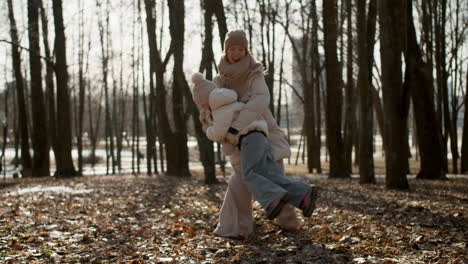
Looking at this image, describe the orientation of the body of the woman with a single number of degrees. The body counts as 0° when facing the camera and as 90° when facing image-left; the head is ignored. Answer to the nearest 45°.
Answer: approximately 45°
